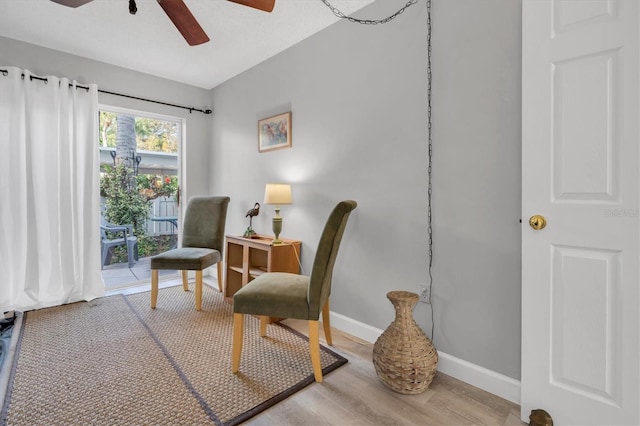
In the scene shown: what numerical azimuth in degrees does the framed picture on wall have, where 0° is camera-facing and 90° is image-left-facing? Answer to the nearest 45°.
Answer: approximately 45°

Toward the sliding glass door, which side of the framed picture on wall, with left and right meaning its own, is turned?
right

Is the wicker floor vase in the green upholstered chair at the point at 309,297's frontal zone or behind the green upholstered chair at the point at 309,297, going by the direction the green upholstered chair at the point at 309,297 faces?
behind

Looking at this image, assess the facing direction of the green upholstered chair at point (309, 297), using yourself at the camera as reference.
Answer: facing to the left of the viewer

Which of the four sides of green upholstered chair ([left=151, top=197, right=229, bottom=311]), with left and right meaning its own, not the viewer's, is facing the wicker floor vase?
left

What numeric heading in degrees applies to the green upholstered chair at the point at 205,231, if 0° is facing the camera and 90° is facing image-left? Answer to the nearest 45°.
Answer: approximately 45°
